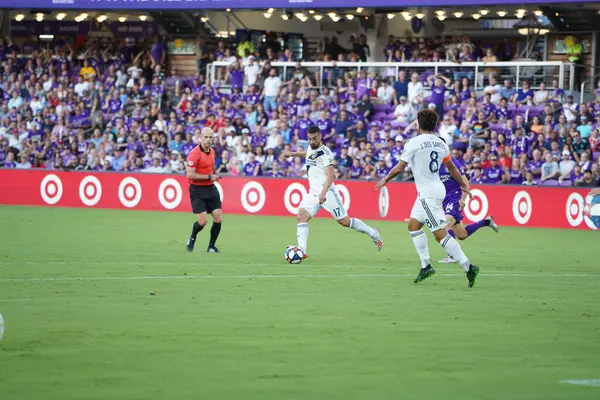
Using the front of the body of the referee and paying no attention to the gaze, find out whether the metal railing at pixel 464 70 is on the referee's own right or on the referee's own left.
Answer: on the referee's own left

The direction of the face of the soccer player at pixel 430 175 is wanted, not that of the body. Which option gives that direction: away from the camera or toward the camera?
away from the camera

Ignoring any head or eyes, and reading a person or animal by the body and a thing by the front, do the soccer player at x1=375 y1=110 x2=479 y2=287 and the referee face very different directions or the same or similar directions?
very different directions

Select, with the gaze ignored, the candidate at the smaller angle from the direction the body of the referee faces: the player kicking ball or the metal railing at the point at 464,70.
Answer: the player kicking ball

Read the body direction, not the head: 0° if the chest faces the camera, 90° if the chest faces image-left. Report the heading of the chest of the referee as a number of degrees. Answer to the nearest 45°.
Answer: approximately 315°

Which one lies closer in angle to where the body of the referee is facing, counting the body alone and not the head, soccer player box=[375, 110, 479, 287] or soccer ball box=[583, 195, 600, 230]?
the soccer player

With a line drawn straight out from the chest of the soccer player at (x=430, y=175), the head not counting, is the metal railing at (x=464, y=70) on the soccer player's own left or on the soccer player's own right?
on the soccer player's own right

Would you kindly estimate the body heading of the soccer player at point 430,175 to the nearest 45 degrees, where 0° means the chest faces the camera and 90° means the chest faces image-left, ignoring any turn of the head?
approximately 135°

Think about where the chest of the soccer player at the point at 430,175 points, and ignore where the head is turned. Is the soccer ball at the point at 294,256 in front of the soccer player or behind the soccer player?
in front

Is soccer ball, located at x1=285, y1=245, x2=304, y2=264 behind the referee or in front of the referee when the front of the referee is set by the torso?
in front
